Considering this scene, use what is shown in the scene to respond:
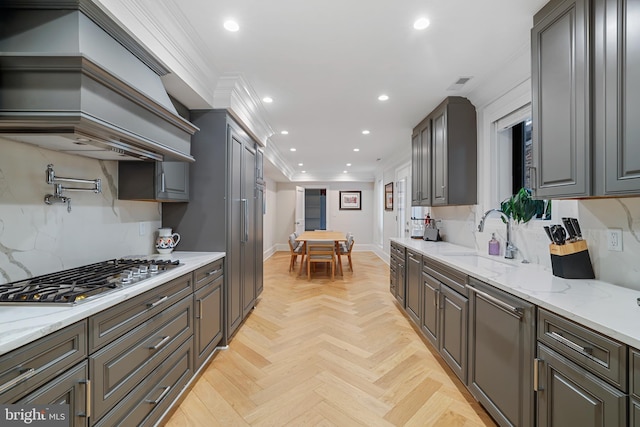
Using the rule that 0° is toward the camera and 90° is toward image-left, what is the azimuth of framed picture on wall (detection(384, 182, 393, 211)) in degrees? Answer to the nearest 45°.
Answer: approximately 90°

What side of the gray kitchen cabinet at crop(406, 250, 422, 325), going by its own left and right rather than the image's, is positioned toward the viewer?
left

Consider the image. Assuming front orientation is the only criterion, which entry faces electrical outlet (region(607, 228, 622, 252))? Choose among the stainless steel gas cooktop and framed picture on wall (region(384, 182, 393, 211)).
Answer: the stainless steel gas cooktop

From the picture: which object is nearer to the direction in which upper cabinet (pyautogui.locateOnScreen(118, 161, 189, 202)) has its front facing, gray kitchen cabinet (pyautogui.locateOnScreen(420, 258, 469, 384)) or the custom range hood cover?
the gray kitchen cabinet

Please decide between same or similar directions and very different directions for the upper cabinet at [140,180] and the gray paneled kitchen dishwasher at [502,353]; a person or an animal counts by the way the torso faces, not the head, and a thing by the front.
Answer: very different directions

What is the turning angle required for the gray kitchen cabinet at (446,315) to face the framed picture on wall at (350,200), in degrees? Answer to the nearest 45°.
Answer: approximately 90° to its right

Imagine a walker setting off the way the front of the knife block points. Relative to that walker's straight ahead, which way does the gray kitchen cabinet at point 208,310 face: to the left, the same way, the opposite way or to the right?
the opposite way

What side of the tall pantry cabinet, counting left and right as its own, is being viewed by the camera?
right

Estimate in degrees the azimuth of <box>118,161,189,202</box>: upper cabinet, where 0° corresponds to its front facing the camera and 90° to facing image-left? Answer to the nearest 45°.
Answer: approximately 315°

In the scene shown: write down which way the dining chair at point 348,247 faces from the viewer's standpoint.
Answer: facing to the left of the viewer

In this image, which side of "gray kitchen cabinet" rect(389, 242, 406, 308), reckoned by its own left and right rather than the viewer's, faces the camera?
left
